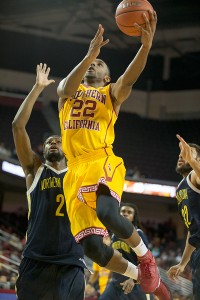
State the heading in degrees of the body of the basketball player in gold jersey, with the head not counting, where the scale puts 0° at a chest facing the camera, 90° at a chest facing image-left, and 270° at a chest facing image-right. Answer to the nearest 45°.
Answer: approximately 45°

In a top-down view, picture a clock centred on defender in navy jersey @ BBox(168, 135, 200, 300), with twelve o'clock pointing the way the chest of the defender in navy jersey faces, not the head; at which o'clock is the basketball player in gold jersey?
The basketball player in gold jersey is roughly at 12 o'clock from the defender in navy jersey.

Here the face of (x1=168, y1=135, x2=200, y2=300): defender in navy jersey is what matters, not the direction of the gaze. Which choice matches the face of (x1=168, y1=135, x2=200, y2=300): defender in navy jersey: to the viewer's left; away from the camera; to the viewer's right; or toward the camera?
to the viewer's left

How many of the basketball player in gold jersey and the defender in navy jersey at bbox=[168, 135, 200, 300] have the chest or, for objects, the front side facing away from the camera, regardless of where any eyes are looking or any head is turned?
0

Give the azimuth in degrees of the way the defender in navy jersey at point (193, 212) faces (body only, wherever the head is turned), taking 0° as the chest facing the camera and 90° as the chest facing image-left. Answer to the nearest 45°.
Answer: approximately 45°
